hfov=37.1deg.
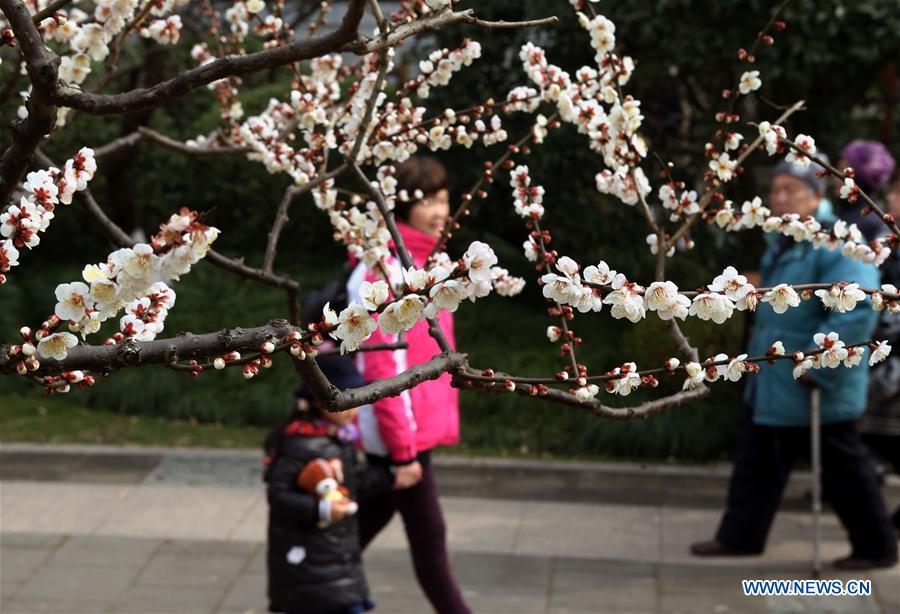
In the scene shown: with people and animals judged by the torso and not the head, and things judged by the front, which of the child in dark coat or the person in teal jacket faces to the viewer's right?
the child in dark coat

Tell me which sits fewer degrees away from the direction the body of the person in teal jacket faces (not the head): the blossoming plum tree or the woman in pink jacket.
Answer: the woman in pink jacket

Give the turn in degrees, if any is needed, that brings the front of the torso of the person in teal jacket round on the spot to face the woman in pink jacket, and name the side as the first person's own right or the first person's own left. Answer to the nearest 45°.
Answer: approximately 45° to the first person's own left

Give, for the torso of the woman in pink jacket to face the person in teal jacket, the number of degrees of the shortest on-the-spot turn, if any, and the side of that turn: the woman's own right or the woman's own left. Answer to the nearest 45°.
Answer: approximately 45° to the woman's own left

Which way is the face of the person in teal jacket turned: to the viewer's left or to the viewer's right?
to the viewer's left

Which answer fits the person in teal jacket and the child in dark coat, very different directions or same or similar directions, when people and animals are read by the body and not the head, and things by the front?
very different directions

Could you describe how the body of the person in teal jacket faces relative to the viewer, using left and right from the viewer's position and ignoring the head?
facing to the left of the viewer
